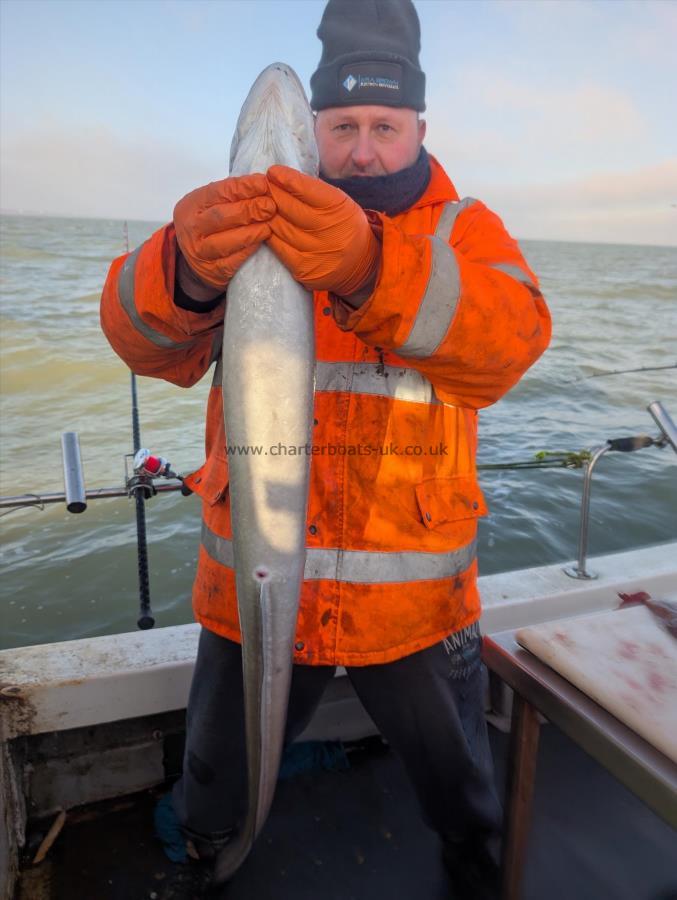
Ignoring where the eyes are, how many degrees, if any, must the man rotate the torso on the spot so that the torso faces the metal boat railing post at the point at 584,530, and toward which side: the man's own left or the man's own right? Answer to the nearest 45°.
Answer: approximately 135° to the man's own left

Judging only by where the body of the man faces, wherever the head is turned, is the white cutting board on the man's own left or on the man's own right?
on the man's own left

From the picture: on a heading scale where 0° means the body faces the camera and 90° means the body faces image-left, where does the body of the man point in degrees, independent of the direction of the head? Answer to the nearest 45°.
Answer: approximately 0°

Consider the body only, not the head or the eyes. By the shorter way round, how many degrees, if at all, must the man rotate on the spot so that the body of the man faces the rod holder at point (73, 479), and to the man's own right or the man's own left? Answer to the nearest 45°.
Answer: approximately 135° to the man's own right

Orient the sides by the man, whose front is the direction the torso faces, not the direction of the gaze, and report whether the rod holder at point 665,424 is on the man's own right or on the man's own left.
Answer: on the man's own left

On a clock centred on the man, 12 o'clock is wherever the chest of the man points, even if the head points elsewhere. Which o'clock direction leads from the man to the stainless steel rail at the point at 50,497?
The stainless steel rail is roughly at 4 o'clock from the man.
